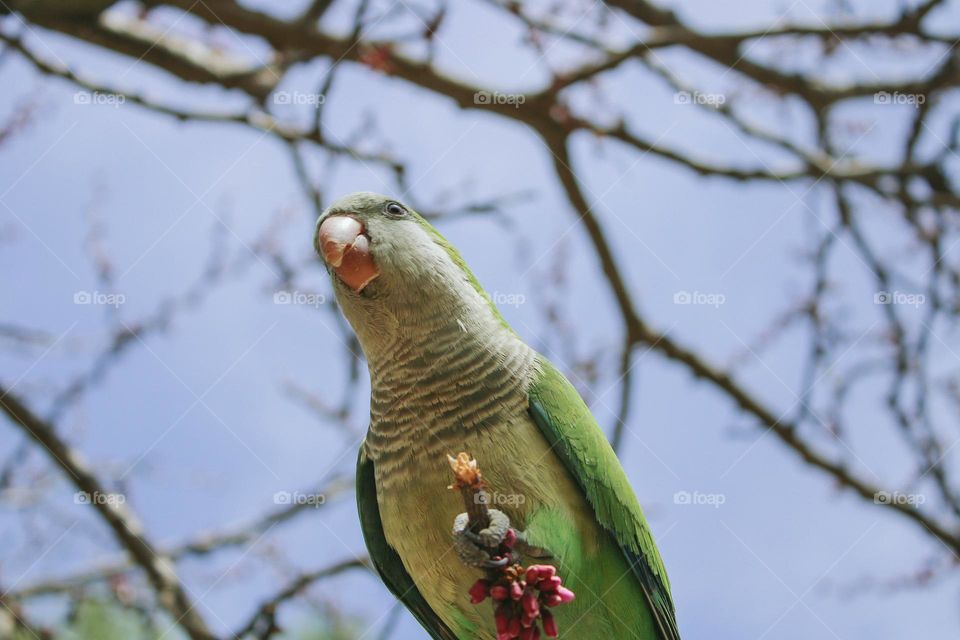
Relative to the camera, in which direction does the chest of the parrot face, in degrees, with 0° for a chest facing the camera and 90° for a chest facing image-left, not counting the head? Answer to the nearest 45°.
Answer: approximately 45°

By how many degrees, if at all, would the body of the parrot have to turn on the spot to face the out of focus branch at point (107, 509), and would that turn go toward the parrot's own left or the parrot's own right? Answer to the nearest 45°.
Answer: approximately 90° to the parrot's own right
